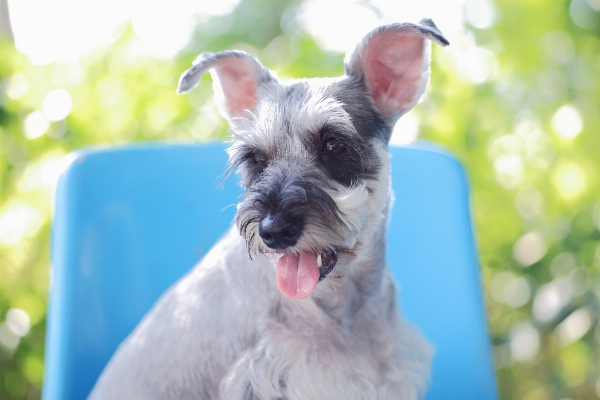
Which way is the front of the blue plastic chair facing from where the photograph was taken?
facing the viewer
